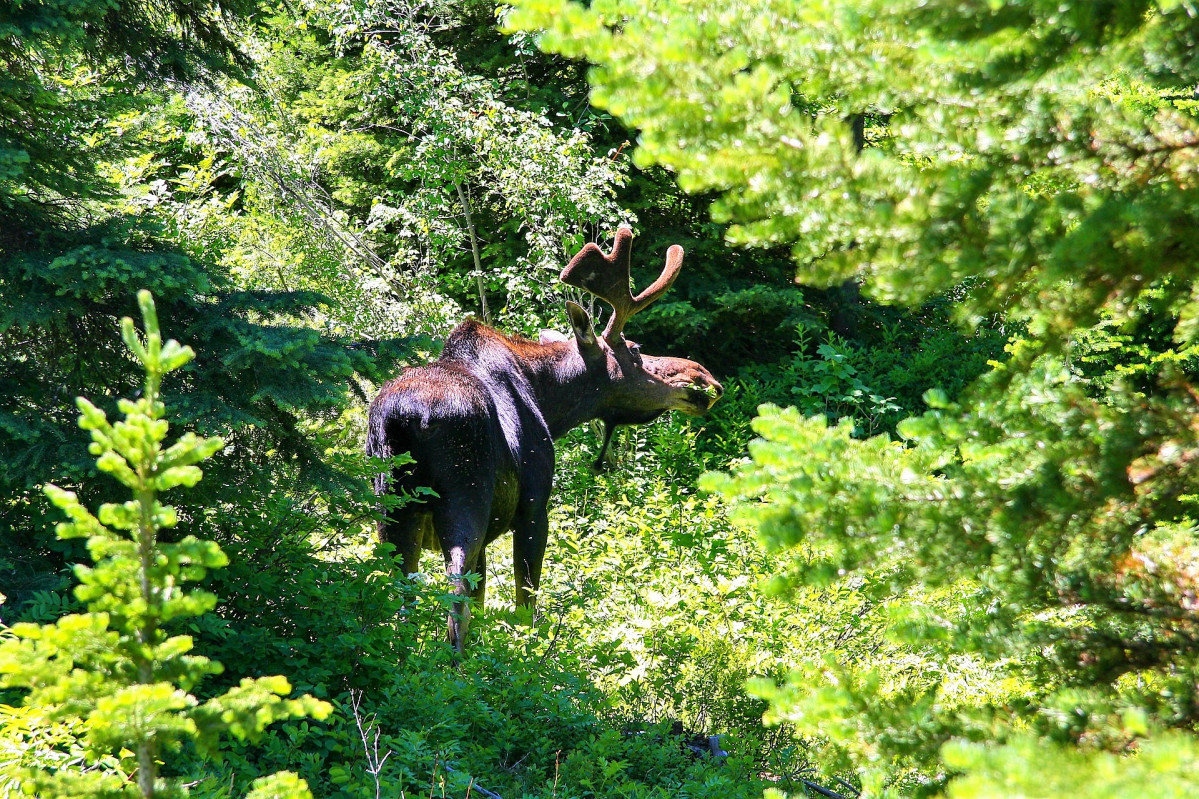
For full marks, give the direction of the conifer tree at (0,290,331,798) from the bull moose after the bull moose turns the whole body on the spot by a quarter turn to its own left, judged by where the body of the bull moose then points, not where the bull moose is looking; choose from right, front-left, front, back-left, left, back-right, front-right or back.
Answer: back-left

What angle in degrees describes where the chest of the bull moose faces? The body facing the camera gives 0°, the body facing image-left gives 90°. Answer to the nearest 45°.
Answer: approximately 225°

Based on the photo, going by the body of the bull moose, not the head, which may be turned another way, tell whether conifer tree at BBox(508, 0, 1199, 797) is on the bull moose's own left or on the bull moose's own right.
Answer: on the bull moose's own right
